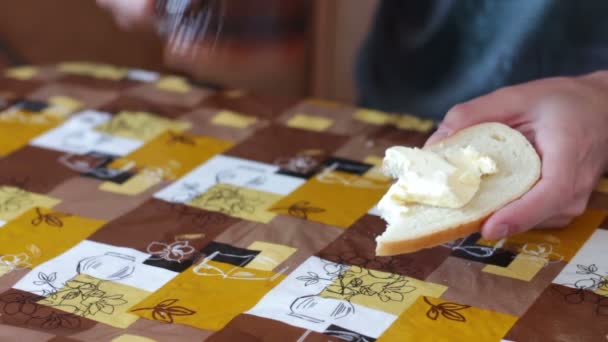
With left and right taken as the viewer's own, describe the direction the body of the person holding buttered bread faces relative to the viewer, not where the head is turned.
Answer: facing the viewer and to the left of the viewer
